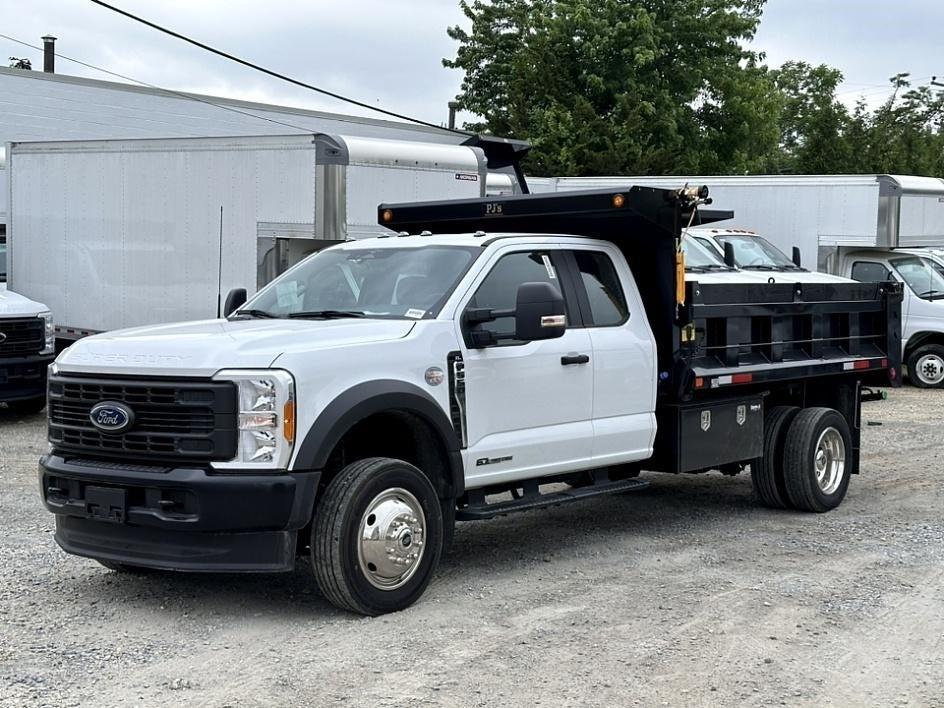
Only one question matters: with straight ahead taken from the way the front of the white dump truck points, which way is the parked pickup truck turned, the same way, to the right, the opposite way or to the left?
to the left

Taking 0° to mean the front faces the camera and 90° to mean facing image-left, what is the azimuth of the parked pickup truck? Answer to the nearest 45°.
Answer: approximately 315°

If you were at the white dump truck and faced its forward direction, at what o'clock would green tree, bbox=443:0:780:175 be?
The green tree is roughly at 5 o'clock from the white dump truck.

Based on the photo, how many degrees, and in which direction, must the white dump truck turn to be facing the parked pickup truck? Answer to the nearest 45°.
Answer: approximately 90° to its right

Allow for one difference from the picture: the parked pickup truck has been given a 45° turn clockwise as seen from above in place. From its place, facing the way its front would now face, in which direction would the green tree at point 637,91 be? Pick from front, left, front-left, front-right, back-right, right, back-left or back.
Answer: back-left
